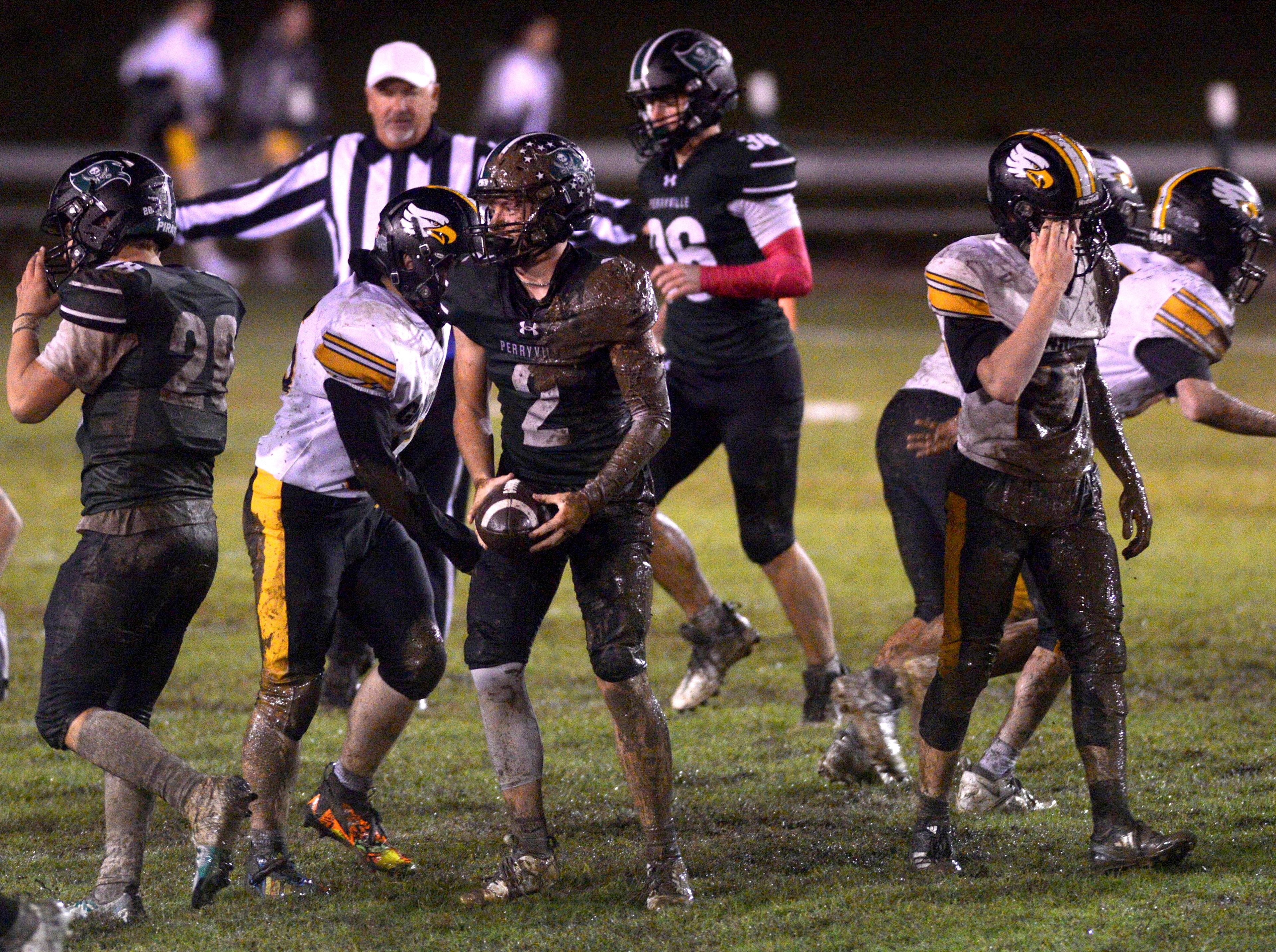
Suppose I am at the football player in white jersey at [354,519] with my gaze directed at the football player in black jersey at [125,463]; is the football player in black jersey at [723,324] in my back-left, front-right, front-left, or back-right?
back-right

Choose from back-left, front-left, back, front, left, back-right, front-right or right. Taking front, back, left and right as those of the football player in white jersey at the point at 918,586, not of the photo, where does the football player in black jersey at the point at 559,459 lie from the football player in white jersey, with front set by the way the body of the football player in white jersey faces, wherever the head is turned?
back-right

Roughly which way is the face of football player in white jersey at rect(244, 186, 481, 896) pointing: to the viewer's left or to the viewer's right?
to the viewer's right

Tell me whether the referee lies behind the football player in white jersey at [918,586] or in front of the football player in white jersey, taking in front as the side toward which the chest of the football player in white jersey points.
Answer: behind

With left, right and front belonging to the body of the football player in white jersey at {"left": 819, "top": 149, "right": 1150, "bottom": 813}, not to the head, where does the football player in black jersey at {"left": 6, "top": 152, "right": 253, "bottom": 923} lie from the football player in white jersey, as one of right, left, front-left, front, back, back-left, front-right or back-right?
back-right

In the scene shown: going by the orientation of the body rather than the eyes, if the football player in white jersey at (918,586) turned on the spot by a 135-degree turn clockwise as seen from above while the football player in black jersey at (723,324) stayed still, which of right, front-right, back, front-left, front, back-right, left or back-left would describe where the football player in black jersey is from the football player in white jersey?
right

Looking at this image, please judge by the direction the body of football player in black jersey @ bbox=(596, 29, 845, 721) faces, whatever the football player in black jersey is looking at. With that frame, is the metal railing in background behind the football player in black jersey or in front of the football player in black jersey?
behind

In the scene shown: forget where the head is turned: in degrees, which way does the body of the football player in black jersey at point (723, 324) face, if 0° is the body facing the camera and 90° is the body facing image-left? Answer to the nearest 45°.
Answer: approximately 45°

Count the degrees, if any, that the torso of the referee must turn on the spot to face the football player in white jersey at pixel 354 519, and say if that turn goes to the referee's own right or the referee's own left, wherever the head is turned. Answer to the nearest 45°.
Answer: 0° — they already face them

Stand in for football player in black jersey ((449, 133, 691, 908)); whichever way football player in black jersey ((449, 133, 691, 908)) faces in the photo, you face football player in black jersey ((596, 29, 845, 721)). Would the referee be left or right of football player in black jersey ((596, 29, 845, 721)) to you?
left

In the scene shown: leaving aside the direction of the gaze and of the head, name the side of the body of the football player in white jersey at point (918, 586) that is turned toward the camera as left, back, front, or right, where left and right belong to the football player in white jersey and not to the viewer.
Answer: right
